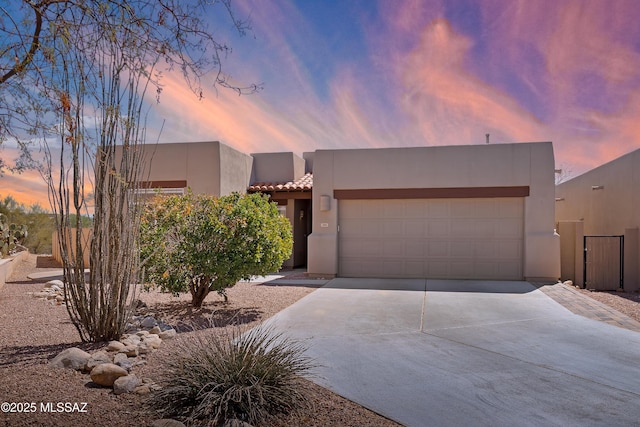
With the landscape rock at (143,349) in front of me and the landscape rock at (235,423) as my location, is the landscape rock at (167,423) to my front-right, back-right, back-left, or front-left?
front-left

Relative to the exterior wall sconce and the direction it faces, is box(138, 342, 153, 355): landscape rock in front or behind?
in front

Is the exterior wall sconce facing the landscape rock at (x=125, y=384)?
yes

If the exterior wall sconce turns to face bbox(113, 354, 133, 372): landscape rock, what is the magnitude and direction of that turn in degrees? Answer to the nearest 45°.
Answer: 0° — it already faces it

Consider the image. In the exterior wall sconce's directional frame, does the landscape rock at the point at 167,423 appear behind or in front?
in front

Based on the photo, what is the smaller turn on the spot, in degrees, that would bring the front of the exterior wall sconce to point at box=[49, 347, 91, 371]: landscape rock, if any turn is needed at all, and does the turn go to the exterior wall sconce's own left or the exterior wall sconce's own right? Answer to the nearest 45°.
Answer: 0° — it already faces it

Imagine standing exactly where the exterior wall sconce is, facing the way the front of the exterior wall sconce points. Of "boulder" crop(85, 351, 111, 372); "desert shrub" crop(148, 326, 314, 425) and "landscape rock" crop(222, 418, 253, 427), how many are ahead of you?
3

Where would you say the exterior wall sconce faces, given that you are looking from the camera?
facing the viewer

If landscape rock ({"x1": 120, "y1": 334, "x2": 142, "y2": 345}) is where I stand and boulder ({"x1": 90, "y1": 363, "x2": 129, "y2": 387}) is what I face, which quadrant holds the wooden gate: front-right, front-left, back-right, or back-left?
back-left

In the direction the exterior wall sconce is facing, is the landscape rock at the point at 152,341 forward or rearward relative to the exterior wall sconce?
forward

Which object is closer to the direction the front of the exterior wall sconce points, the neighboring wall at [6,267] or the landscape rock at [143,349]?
the landscape rock

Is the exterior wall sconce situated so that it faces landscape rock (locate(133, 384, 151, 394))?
yes

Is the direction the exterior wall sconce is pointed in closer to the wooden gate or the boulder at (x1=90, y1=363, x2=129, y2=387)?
the boulder

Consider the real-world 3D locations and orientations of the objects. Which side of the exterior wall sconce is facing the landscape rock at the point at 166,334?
front

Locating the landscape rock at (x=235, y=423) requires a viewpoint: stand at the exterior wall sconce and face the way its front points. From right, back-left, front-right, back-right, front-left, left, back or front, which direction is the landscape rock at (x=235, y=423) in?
front

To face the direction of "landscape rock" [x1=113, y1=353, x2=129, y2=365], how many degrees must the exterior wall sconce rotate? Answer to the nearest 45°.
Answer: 0° — it already faces it

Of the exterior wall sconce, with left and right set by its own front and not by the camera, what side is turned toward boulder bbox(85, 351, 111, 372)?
front

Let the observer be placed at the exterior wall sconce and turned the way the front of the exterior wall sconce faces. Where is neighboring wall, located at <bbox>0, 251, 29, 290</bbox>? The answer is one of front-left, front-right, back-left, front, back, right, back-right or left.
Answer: right
